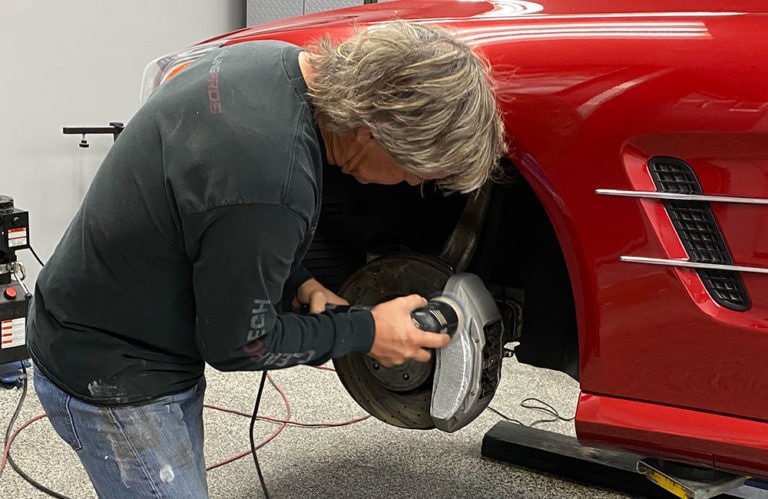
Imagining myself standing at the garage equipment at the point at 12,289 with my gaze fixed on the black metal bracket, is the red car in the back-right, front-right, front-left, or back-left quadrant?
back-right

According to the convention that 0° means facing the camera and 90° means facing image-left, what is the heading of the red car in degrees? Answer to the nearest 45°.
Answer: approximately 90°

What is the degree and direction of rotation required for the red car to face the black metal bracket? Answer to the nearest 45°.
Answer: approximately 45° to its right
